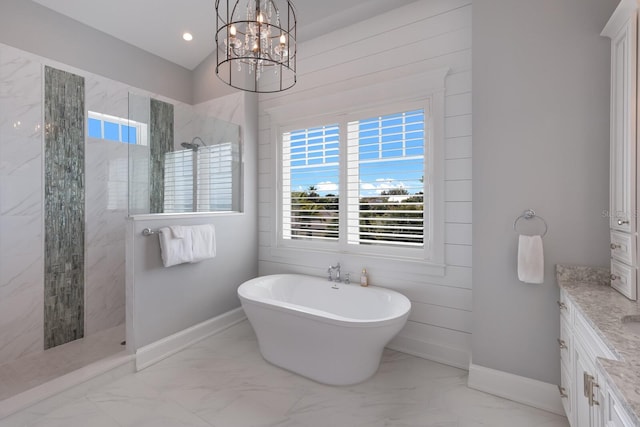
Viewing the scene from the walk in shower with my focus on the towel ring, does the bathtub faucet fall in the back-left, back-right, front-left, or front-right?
front-left

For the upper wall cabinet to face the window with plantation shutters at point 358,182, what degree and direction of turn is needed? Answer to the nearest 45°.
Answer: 0° — it already faces it

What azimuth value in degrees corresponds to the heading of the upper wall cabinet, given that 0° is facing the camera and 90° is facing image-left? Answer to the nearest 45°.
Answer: approximately 90°

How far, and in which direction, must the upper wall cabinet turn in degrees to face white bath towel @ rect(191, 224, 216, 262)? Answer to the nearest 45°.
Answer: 0° — it already faces it

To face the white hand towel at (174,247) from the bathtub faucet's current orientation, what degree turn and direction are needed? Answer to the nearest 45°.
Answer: approximately 45° to its right

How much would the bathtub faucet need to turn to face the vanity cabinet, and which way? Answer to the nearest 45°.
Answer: approximately 90° to its left

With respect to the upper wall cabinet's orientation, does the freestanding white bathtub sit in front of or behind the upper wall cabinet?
in front

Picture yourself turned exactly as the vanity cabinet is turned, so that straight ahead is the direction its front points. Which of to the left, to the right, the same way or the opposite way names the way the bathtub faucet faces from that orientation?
to the left

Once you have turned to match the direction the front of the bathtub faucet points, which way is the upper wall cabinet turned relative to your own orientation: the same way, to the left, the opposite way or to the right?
to the right

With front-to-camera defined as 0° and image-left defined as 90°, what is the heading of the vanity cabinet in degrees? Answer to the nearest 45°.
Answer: approximately 90°

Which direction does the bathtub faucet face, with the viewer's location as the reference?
facing the viewer and to the left of the viewer
